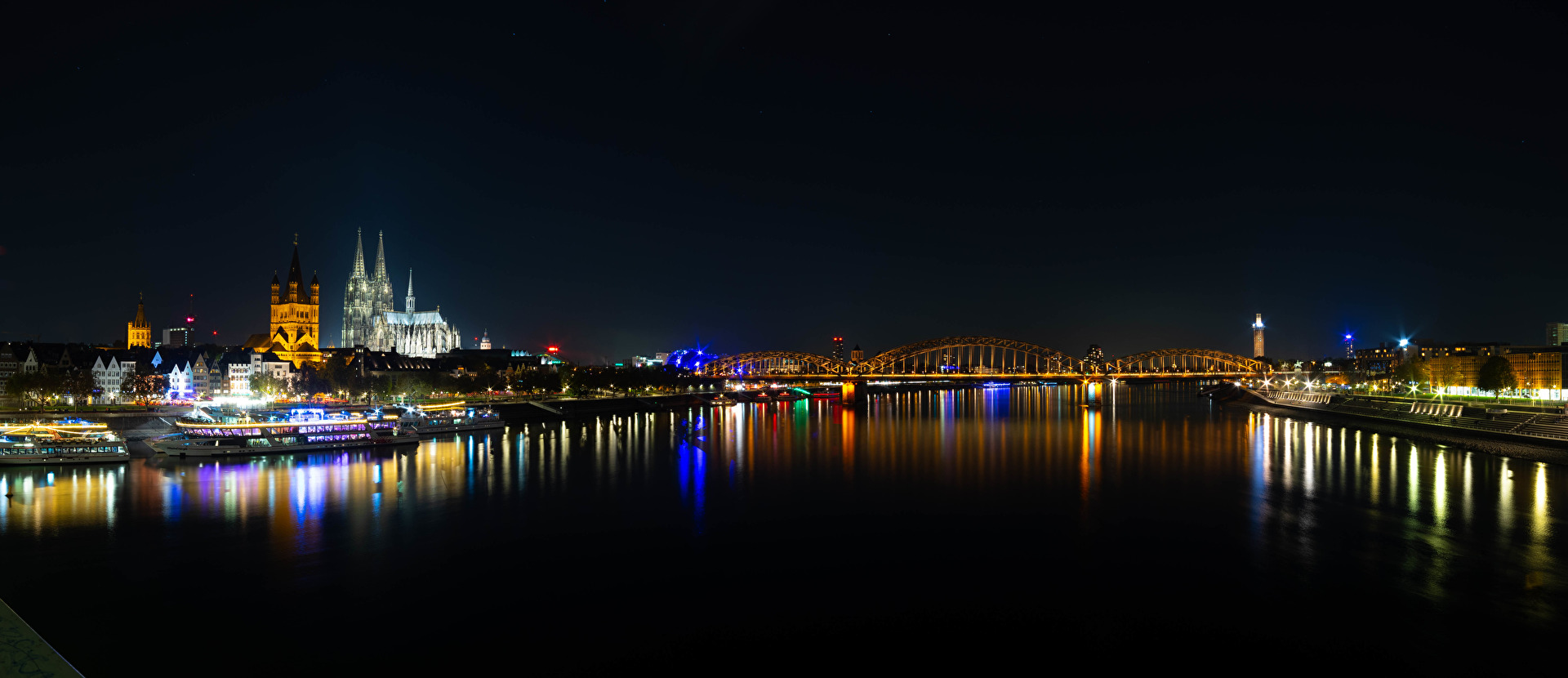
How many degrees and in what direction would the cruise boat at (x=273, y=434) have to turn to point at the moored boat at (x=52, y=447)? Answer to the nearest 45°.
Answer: approximately 45° to its left

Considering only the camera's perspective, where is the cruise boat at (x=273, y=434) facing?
facing to the left of the viewer
